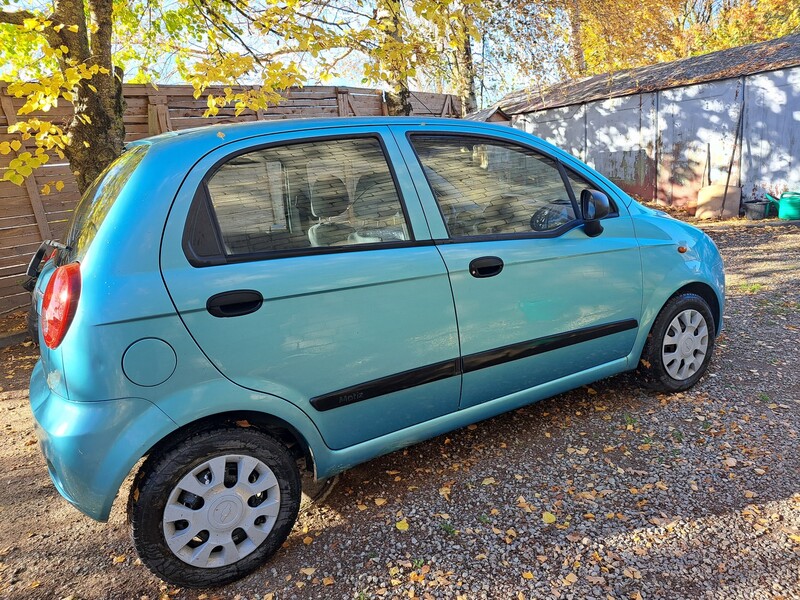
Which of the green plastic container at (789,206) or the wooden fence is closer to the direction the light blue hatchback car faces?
the green plastic container

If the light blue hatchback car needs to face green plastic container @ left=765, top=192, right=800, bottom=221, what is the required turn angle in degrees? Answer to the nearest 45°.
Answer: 0° — it already faces it

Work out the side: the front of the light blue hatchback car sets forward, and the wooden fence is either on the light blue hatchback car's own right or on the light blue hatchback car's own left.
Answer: on the light blue hatchback car's own left

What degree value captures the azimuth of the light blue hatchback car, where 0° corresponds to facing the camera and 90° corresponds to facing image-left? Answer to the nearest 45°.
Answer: approximately 225°
